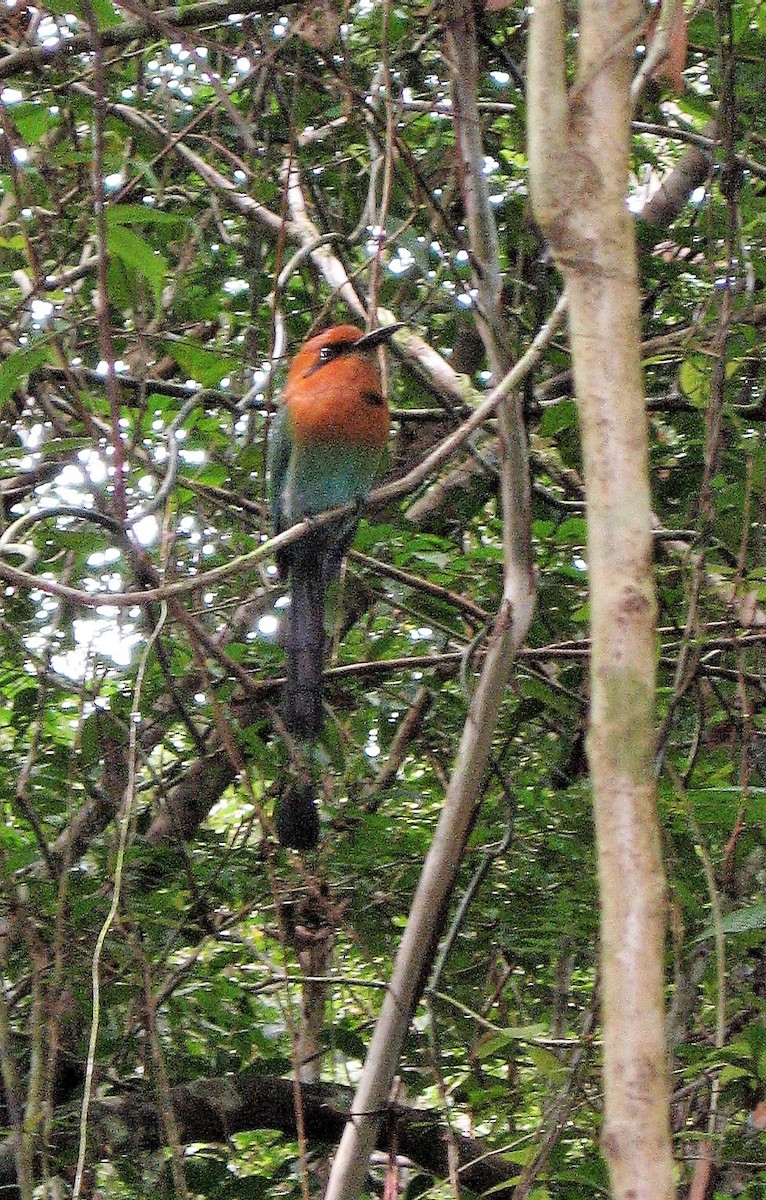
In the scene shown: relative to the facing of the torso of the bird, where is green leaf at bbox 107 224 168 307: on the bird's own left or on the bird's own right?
on the bird's own right
